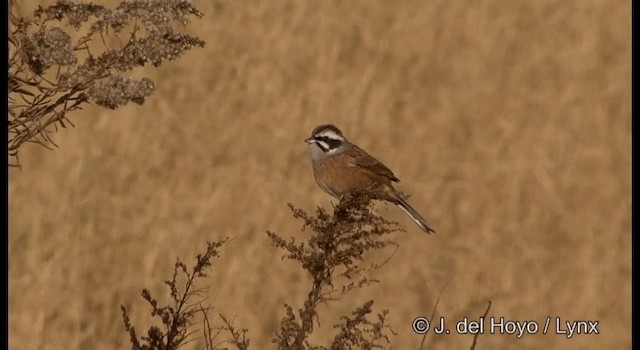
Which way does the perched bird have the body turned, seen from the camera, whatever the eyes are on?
to the viewer's left

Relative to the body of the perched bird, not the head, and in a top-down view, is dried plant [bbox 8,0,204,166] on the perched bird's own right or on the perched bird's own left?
on the perched bird's own left
